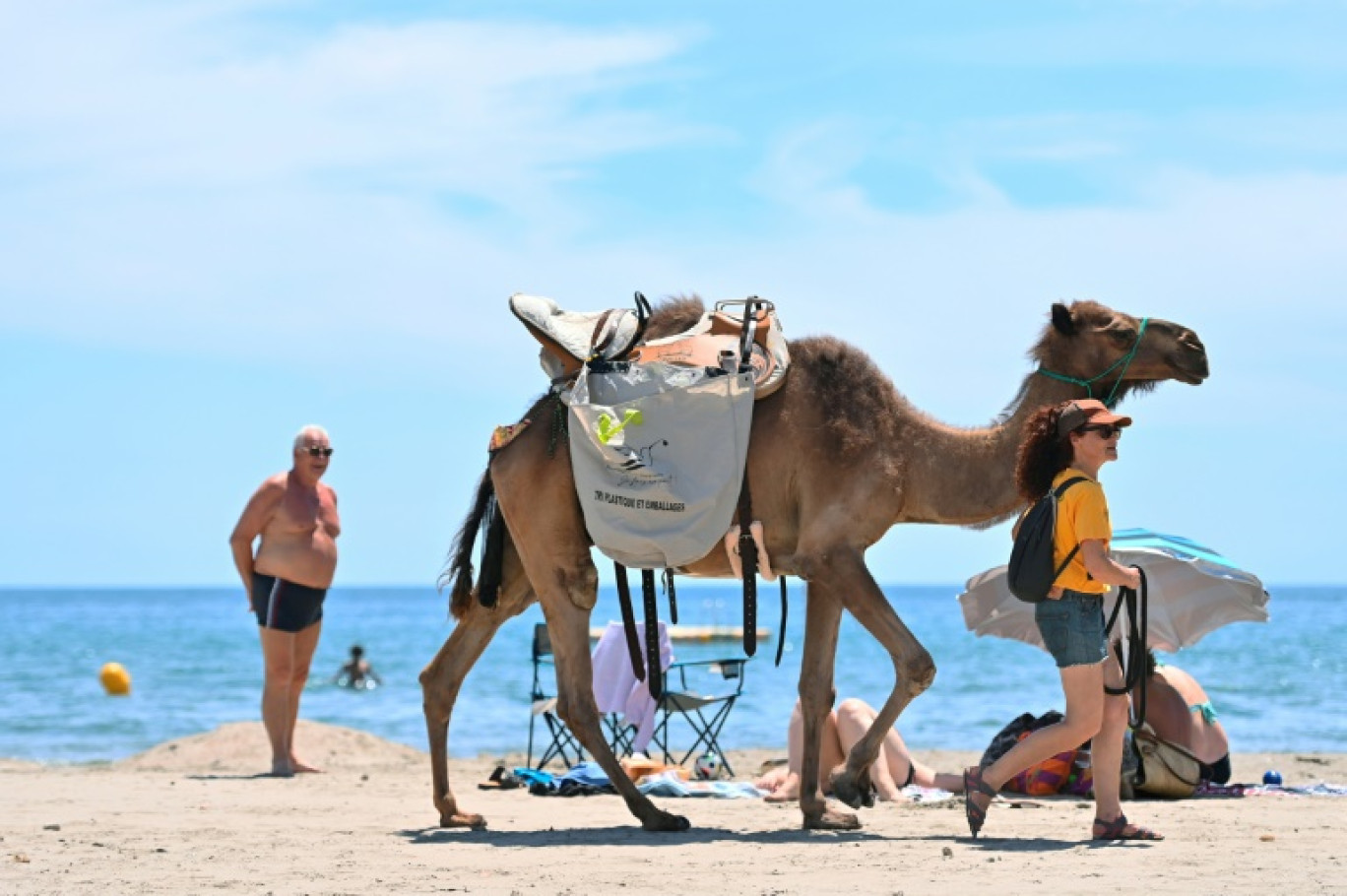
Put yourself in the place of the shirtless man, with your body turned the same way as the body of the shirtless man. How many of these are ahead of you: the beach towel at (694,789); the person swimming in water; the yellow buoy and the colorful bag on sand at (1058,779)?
2

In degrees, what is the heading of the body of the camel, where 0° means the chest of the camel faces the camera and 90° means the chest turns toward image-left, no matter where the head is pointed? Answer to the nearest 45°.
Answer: approximately 270°

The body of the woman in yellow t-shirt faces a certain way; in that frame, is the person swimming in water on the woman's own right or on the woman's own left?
on the woman's own left

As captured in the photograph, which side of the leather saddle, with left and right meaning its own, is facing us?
right

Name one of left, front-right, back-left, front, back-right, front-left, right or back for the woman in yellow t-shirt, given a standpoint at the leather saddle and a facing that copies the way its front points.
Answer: front-right

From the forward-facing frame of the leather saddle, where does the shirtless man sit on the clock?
The shirtless man is roughly at 8 o'clock from the leather saddle.

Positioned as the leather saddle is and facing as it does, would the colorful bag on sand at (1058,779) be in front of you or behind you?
in front

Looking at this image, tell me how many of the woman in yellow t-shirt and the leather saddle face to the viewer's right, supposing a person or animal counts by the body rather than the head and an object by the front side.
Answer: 2

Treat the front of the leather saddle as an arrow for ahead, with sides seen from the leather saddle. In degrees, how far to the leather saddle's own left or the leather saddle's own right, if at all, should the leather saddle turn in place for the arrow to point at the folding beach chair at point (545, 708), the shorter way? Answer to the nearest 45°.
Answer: approximately 90° to the leather saddle's own left

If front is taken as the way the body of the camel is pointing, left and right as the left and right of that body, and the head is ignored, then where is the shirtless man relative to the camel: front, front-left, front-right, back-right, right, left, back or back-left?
back-left

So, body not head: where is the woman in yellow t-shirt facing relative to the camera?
to the viewer's right

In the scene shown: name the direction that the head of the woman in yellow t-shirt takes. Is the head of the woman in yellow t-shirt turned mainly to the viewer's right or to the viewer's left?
to the viewer's right
